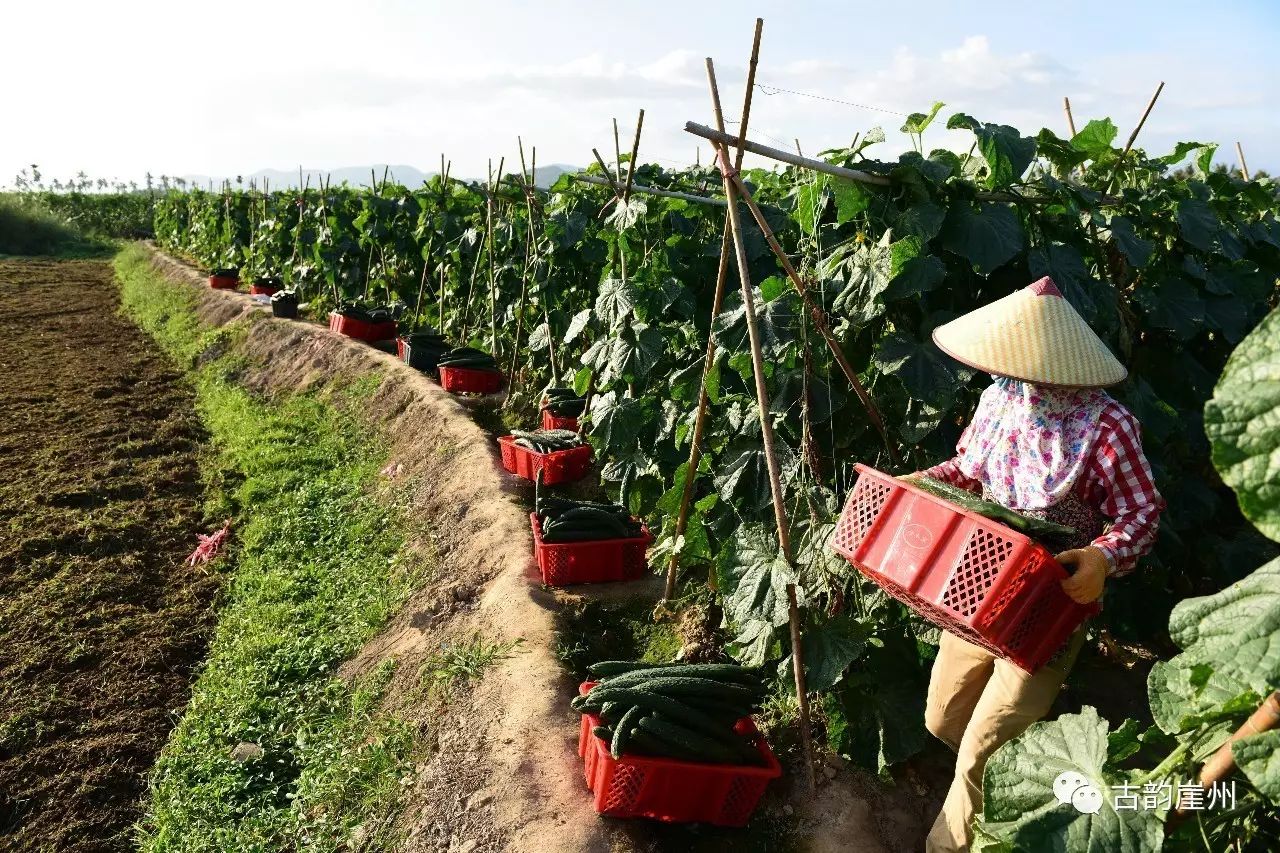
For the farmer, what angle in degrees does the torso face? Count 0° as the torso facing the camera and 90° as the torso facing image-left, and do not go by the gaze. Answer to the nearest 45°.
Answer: approximately 45°

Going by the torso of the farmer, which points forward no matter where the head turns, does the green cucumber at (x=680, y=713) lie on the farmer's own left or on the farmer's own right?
on the farmer's own right
